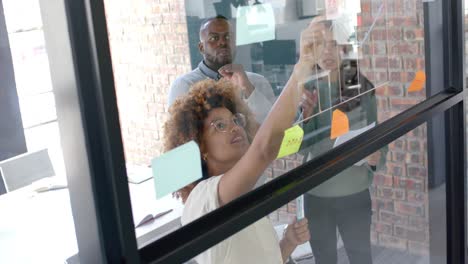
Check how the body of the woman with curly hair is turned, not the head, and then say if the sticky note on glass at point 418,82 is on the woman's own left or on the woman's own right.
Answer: on the woman's own left

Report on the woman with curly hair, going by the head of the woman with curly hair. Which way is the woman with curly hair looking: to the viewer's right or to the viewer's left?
to the viewer's right

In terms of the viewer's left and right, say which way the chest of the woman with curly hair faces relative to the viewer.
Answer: facing the viewer and to the right of the viewer

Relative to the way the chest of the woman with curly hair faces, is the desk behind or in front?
behind
